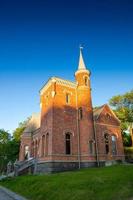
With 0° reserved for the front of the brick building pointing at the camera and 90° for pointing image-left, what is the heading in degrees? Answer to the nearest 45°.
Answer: approximately 45°

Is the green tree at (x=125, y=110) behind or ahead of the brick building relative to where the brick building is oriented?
behind
